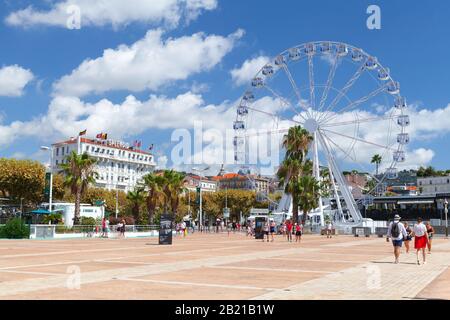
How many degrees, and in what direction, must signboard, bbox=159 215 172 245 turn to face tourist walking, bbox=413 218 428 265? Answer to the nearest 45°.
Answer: approximately 45° to its left

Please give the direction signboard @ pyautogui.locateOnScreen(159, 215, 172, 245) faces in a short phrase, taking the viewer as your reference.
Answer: facing the viewer

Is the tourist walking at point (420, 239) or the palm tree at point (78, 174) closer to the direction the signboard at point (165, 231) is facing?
the tourist walking

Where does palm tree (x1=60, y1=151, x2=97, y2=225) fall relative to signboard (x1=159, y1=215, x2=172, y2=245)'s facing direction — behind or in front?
behind
